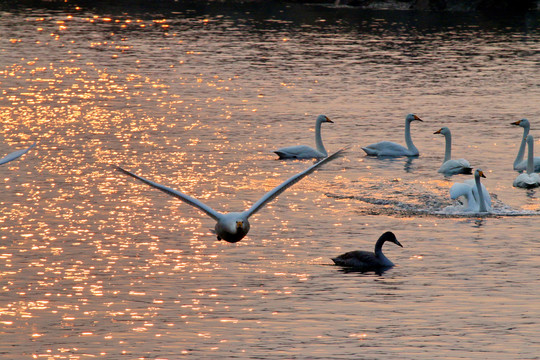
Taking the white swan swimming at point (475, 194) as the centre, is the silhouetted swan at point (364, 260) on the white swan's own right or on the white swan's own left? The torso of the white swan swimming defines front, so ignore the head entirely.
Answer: on the white swan's own right

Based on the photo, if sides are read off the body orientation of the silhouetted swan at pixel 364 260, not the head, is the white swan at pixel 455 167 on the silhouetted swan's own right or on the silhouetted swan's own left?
on the silhouetted swan's own left

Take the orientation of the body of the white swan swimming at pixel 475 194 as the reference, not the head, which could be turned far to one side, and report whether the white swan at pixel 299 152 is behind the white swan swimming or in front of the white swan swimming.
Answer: behind

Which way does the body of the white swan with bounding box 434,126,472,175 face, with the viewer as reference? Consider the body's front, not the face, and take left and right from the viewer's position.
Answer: facing to the left of the viewer

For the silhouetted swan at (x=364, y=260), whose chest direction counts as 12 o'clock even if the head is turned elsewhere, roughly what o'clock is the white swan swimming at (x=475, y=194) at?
The white swan swimming is roughly at 10 o'clock from the silhouetted swan.

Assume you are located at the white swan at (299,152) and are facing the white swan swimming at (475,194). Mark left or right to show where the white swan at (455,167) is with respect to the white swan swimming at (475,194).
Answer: left

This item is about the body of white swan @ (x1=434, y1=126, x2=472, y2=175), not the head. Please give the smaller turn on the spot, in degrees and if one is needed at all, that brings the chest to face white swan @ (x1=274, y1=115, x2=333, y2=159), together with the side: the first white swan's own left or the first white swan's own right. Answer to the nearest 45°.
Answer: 0° — it already faces it

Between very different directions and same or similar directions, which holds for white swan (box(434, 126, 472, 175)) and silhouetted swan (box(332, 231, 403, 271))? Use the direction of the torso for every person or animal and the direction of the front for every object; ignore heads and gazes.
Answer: very different directions

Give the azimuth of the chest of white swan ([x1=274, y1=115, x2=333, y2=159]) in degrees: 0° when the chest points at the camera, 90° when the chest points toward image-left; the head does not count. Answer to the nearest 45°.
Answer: approximately 270°

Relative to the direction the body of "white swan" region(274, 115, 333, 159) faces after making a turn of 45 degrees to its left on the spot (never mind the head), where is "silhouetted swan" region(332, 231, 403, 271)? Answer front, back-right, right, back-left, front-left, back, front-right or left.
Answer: back-right

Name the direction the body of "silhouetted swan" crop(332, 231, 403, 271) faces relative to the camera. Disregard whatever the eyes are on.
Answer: to the viewer's right

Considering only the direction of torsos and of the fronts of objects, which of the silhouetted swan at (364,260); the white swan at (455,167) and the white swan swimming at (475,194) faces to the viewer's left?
the white swan at (455,167)
